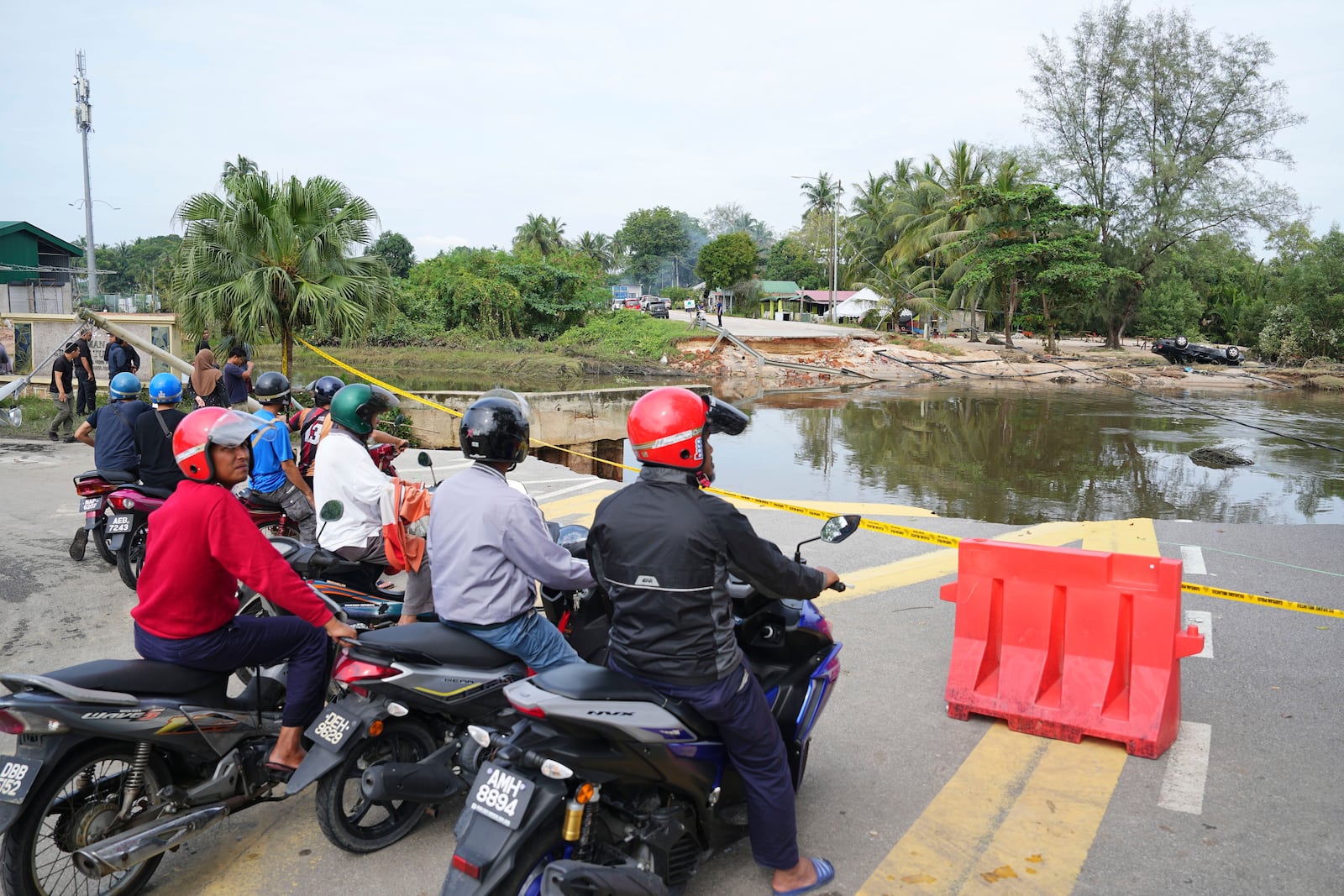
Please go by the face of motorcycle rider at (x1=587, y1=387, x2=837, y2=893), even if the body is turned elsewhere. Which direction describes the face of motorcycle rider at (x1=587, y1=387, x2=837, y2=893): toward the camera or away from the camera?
away from the camera

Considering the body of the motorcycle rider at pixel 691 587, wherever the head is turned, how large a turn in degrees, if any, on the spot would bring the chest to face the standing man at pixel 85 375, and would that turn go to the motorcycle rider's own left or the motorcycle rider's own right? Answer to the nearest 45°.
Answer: approximately 90° to the motorcycle rider's own left

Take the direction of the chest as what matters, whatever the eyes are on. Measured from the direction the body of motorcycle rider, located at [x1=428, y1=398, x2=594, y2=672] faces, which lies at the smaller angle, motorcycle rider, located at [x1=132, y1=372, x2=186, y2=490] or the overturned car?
the overturned car

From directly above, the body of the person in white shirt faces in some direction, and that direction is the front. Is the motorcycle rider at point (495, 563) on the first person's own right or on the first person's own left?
on the first person's own right

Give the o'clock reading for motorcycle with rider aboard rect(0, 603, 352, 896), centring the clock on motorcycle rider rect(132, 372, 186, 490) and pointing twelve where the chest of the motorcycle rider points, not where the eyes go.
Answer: The motorcycle with rider aboard is roughly at 6 o'clock from the motorcycle rider.

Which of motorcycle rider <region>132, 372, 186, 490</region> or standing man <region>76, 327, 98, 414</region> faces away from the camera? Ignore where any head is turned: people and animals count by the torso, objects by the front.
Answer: the motorcycle rider

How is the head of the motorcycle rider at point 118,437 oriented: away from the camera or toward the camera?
away from the camera

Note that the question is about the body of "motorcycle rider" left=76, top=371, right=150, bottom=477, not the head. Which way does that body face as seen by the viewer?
away from the camera

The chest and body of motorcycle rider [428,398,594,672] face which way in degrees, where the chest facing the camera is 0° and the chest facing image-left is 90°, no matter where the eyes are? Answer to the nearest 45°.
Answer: approximately 225°

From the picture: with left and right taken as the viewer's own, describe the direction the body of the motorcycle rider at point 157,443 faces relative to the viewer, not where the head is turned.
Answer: facing away from the viewer
